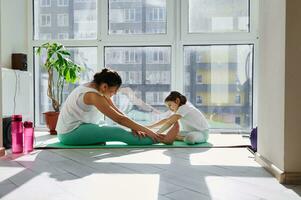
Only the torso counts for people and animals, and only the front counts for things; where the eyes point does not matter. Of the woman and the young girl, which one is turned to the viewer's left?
the young girl

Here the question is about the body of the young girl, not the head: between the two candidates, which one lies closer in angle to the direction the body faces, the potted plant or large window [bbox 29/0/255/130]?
the potted plant

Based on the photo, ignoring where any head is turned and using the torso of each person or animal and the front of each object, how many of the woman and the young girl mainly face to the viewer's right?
1

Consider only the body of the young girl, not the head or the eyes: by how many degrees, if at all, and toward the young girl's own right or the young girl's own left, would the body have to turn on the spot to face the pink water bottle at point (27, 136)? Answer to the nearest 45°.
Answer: approximately 45° to the young girl's own left

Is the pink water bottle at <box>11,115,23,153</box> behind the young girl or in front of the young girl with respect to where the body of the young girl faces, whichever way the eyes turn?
in front

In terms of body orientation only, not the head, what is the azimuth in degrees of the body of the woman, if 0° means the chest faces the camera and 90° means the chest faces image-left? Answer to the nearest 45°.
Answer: approximately 270°

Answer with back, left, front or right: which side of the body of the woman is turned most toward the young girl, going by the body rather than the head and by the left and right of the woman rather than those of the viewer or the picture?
front

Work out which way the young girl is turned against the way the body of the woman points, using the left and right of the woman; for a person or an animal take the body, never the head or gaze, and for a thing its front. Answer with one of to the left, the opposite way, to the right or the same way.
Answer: the opposite way

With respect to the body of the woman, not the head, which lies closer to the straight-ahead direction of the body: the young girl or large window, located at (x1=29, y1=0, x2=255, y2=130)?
the young girl

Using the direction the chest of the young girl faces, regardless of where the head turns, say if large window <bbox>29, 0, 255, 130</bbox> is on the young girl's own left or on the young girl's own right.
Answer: on the young girl's own right

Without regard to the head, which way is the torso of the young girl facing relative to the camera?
to the viewer's left
